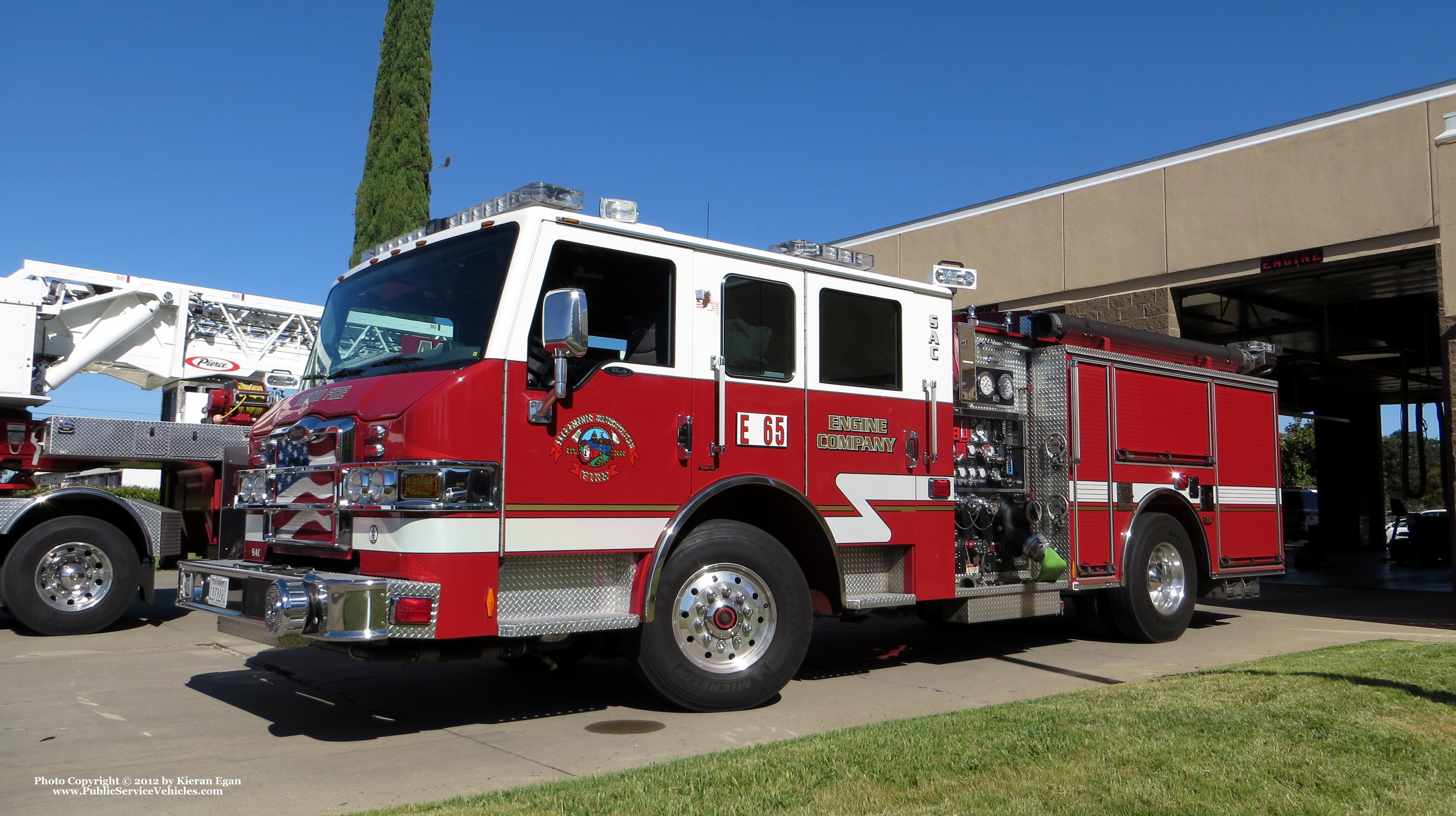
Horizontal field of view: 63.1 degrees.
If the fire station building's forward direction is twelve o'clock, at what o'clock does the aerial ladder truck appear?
The aerial ladder truck is roughly at 12 o'clock from the fire station building.

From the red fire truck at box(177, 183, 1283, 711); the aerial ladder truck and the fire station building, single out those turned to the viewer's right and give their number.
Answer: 0

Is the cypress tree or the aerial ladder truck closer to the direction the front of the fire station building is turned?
the aerial ladder truck

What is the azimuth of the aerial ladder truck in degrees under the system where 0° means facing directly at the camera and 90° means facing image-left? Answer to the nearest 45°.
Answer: approximately 90°

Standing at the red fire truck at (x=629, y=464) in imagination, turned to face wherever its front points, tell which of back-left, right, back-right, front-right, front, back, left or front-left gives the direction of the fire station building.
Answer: back

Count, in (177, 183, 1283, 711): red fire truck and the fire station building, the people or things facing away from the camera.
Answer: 0

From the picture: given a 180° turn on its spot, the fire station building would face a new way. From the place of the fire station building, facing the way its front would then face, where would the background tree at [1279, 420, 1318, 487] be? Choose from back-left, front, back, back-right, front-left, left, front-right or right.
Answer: front-left

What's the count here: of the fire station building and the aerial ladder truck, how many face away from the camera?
0

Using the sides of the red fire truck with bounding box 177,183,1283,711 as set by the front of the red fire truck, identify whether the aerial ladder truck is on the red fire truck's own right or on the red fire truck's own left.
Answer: on the red fire truck's own right

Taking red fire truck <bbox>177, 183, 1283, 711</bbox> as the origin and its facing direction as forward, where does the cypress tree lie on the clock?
The cypress tree is roughly at 4 o'clock from the red fire truck.

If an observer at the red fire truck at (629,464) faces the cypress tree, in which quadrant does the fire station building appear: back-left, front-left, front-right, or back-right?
front-right

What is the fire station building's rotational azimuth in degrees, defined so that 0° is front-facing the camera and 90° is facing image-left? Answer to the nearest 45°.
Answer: approximately 45°
